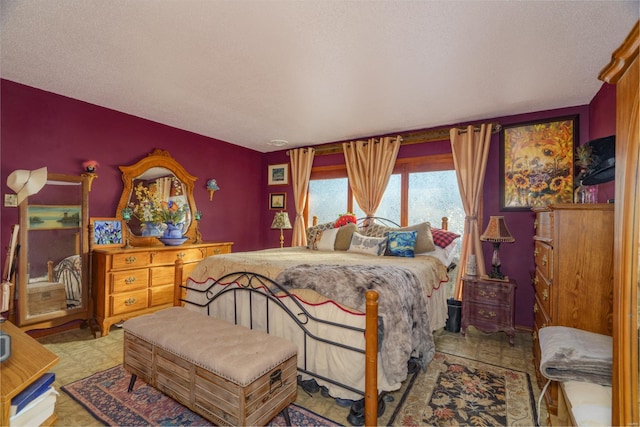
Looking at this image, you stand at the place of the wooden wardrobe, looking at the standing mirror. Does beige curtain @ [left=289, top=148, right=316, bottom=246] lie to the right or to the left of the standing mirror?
right

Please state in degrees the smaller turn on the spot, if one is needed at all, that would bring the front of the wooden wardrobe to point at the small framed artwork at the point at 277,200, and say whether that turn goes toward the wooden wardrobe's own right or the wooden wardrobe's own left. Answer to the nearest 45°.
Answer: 0° — it already faces it

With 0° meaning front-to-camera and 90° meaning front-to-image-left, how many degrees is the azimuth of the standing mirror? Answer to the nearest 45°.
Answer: approximately 315°

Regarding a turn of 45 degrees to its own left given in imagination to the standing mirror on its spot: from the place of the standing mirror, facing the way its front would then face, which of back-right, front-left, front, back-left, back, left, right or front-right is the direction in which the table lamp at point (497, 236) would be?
front-right

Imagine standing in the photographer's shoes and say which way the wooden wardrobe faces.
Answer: facing to the left of the viewer

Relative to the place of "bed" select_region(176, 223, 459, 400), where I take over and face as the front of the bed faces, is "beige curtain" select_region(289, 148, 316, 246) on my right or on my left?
on my right

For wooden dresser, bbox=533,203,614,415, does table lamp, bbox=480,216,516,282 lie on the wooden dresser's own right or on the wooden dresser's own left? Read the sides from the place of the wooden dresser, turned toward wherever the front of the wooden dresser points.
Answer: on the wooden dresser's own right

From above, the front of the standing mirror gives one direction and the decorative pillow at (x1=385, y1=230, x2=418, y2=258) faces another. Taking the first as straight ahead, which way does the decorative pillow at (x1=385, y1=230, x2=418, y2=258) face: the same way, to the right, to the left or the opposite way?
to the right

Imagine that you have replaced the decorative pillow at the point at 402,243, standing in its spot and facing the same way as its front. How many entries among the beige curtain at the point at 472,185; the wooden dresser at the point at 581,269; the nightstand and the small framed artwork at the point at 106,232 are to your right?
1

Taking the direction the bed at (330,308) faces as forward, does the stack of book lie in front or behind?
in front

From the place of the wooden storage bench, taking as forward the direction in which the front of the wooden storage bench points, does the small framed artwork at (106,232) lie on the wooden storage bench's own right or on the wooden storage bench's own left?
on the wooden storage bench's own right

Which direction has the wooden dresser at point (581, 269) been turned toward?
to the viewer's left

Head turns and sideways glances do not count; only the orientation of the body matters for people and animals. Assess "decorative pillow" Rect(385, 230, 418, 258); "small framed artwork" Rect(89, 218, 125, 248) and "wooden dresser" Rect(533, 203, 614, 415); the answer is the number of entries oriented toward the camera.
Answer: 2
